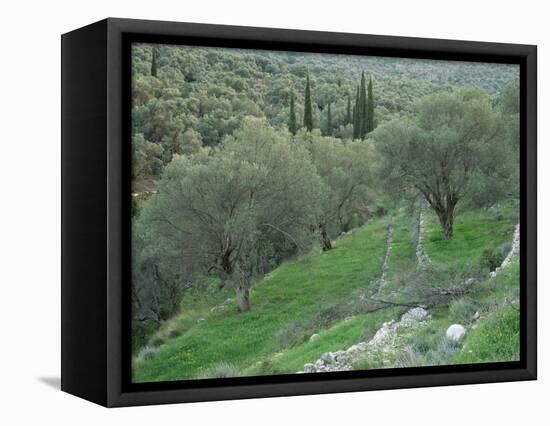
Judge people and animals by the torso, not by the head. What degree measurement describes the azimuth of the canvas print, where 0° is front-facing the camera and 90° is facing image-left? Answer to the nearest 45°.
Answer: approximately 315°

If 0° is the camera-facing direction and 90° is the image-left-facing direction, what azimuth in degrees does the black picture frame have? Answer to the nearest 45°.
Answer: approximately 315°
